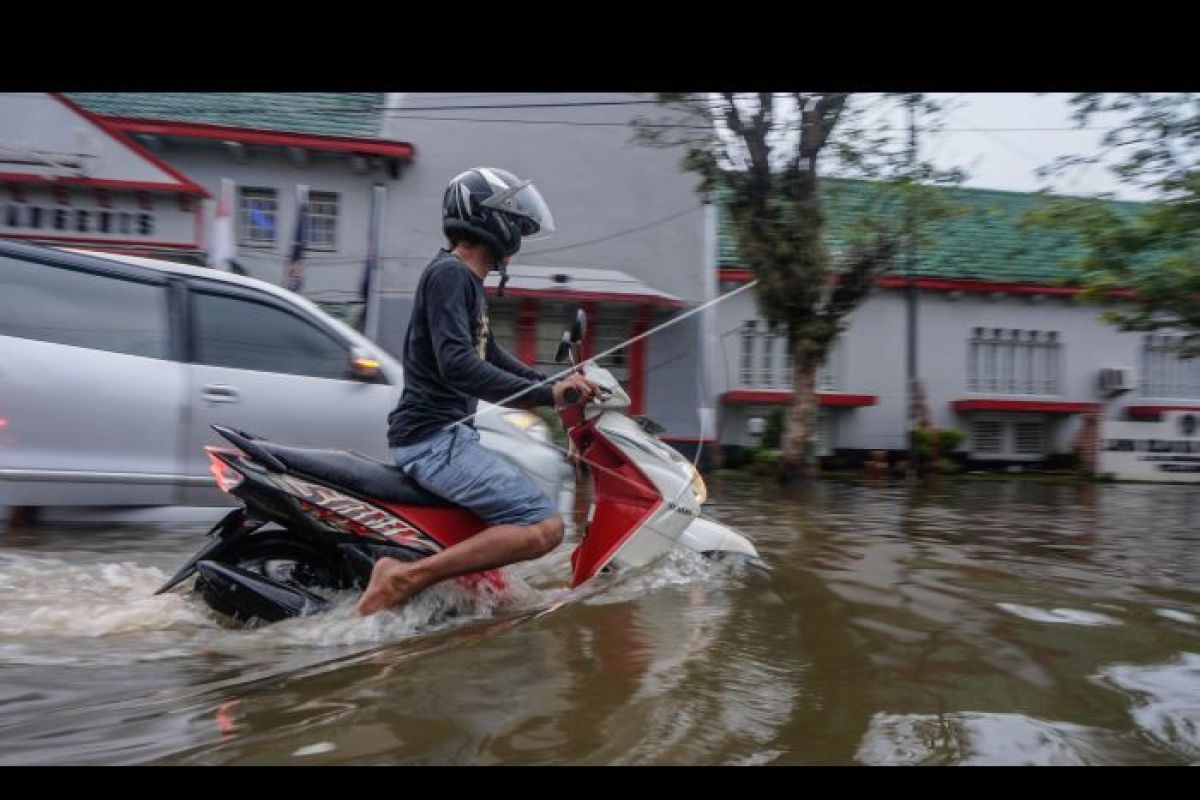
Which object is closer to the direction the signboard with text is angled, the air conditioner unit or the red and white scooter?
the red and white scooter

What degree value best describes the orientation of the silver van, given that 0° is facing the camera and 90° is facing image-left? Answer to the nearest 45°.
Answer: approximately 270°

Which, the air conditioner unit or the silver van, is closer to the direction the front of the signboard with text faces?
the silver van

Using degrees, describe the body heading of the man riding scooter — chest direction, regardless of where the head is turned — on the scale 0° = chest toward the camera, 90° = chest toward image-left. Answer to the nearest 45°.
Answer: approximately 270°

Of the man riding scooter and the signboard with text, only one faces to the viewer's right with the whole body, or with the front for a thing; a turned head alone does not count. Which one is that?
the man riding scooter

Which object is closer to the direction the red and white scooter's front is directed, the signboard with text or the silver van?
the signboard with text

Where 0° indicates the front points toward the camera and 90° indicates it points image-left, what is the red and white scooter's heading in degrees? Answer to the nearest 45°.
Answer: approximately 270°
